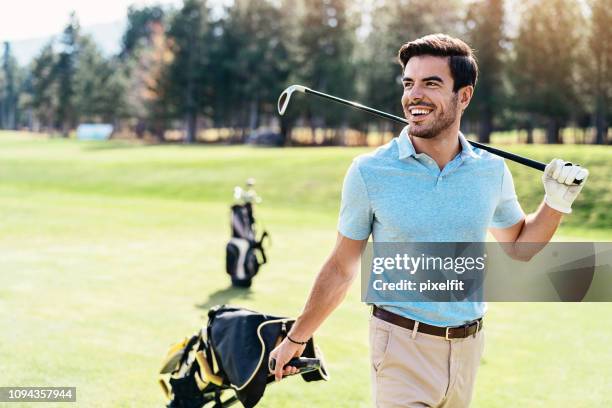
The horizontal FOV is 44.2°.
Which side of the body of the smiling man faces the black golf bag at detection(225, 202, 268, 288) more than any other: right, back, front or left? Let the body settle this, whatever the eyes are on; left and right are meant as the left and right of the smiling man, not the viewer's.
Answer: back

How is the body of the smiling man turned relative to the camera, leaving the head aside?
toward the camera
